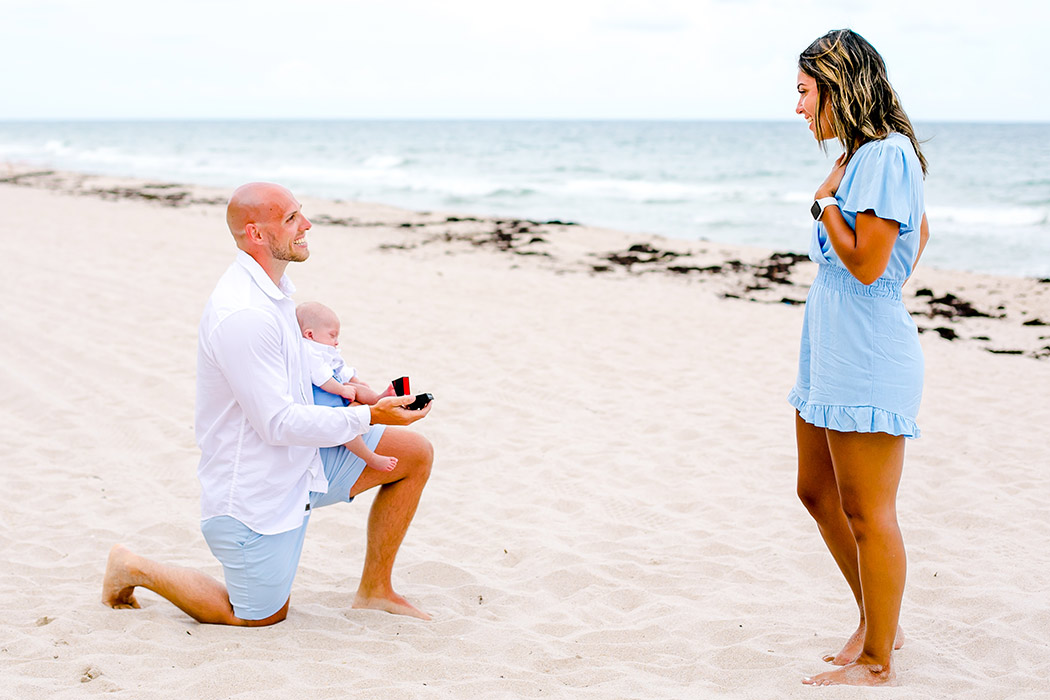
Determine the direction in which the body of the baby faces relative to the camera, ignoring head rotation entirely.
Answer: to the viewer's right

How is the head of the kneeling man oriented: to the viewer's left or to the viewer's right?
to the viewer's right

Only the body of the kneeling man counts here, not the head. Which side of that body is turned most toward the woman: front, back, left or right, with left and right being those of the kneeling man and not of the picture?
front

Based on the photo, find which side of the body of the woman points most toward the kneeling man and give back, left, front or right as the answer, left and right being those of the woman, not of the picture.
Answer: front

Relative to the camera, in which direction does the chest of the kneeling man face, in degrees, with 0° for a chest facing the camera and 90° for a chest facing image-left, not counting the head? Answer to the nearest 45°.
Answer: approximately 270°

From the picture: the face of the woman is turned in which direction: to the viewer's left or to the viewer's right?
to the viewer's left

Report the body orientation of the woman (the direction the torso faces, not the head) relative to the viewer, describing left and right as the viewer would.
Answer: facing to the left of the viewer
